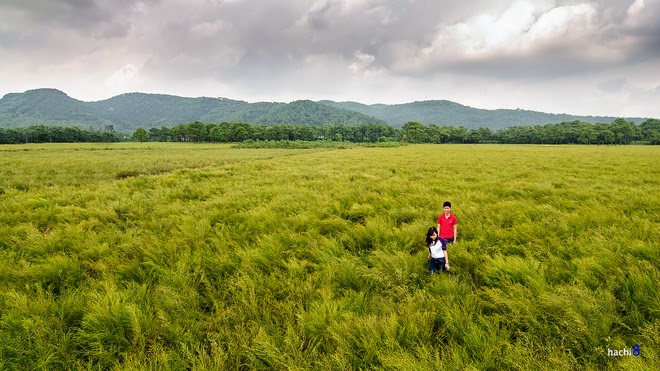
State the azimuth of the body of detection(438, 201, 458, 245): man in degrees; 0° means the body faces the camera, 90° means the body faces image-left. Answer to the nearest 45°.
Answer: approximately 0°
